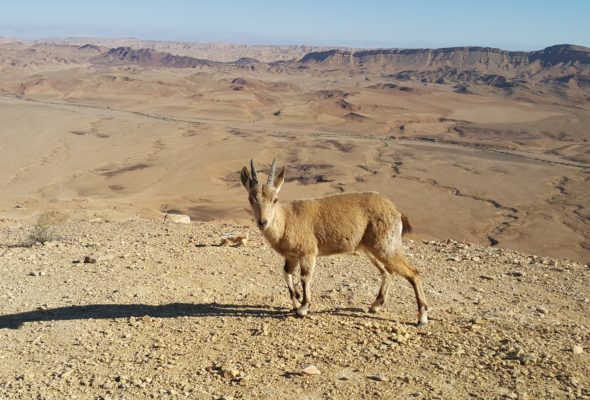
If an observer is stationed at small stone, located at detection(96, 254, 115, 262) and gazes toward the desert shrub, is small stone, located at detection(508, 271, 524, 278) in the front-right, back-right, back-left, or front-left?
back-right

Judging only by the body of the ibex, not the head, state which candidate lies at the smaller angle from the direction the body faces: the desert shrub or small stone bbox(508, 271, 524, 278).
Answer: the desert shrub

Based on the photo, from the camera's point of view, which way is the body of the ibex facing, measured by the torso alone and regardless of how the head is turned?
to the viewer's left

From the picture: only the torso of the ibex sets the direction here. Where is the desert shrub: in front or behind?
in front

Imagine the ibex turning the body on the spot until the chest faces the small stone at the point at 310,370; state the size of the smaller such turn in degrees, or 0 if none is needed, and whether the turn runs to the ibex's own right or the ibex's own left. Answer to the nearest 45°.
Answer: approximately 90° to the ibex's own left

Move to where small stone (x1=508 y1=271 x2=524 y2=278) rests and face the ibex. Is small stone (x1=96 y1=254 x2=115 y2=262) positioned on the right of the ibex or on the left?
right

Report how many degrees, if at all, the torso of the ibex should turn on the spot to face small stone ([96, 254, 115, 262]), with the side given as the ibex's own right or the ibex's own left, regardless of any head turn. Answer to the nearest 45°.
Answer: approximately 45° to the ibex's own right

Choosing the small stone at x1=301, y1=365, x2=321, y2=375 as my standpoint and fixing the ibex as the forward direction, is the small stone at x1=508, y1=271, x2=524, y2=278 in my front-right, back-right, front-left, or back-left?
front-right

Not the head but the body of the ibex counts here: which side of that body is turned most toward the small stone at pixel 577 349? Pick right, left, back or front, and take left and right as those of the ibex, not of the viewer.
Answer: back

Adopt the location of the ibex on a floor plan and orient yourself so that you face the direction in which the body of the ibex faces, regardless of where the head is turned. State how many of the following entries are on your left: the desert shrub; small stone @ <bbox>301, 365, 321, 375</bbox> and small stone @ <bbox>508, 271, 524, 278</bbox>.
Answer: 1
